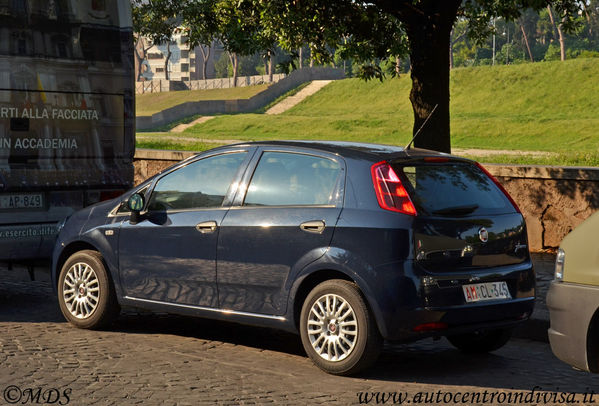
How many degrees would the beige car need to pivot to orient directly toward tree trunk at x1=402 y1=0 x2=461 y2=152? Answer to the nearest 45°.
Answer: approximately 90° to its right

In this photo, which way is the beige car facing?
to the viewer's left

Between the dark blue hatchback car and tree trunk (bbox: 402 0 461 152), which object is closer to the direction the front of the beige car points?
the dark blue hatchback car

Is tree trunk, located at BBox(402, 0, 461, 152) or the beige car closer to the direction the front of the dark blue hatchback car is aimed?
the tree trunk

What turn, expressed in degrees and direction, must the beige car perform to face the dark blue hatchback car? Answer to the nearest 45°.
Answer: approximately 45° to its right

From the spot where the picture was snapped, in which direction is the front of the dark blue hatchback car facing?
facing away from the viewer and to the left of the viewer

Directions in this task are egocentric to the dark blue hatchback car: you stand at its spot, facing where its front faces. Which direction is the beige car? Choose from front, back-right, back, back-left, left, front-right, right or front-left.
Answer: back
